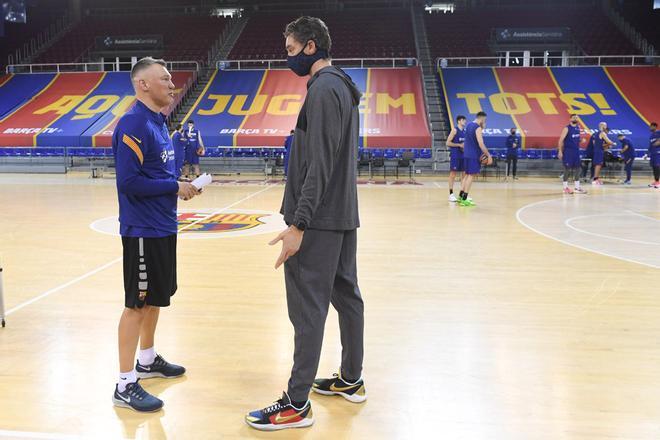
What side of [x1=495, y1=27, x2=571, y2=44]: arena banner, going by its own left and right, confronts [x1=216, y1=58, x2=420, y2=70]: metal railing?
right

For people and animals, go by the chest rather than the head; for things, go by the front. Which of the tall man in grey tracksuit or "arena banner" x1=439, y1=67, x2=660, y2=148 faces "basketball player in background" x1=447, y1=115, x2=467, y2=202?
the arena banner

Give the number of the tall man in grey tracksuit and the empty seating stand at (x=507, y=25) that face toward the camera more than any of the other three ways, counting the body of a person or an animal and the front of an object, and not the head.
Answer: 1

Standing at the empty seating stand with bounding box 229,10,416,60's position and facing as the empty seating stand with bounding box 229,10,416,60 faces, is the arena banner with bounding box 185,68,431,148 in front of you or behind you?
in front

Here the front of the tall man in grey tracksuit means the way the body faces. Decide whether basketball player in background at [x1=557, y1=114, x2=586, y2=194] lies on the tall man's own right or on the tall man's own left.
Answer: on the tall man's own right

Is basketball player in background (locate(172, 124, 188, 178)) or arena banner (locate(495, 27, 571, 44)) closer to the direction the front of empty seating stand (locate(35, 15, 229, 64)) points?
the basketball player in background

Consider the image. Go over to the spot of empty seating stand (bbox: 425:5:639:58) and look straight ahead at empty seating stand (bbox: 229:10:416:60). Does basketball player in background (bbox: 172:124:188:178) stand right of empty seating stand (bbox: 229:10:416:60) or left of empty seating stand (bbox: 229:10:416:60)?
left

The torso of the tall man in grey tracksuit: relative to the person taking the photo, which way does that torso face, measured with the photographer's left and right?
facing to the left of the viewer
